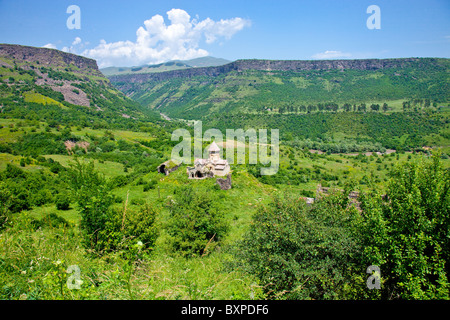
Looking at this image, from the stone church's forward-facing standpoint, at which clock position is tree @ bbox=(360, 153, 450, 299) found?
The tree is roughly at 10 o'clock from the stone church.

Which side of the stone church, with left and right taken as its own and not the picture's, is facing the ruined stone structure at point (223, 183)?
left

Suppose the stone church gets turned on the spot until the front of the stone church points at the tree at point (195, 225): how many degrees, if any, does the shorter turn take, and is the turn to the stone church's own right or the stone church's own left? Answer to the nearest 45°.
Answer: approximately 45° to the stone church's own left

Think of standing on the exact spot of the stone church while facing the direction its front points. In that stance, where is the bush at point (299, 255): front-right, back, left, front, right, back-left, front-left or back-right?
front-left

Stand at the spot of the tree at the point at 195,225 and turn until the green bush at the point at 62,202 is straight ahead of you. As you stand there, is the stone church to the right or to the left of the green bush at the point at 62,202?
right

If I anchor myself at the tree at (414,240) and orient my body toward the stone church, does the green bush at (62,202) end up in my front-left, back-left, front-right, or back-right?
front-left

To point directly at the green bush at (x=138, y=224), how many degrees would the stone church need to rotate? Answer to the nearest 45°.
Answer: approximately 45° to its left

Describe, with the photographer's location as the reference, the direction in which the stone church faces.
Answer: facing the viewer and to the left of the viewer
